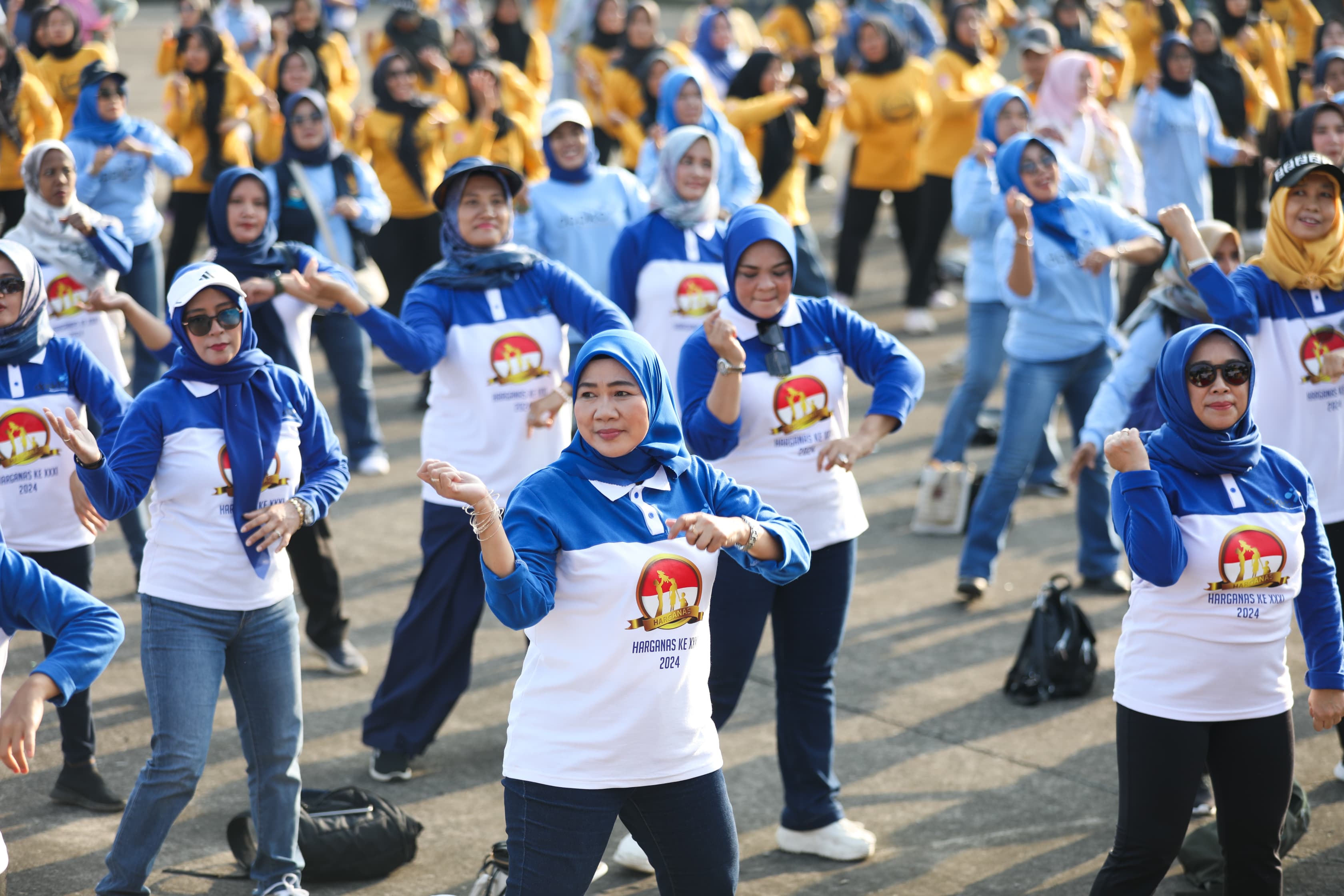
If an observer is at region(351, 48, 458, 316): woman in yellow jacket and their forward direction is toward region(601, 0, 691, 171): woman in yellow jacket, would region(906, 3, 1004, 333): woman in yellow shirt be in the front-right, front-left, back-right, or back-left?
front-right

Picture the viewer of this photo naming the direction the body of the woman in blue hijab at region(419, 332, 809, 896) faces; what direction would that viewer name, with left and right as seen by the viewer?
facing the viewer

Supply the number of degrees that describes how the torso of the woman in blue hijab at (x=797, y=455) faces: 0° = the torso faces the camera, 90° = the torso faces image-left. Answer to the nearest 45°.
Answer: approximately 0°

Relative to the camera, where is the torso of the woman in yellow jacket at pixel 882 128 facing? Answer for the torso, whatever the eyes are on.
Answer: toward the camera

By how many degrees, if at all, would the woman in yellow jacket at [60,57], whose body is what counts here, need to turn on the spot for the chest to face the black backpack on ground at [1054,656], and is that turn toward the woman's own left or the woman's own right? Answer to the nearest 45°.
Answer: approximately 45° to the woman's own left

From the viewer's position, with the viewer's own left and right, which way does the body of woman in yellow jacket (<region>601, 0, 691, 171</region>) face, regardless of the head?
facing the viewer and to the right of the viewer

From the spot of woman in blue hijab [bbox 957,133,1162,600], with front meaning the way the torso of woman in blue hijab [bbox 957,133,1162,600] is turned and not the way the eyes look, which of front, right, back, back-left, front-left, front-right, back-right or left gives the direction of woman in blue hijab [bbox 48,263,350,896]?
front-right

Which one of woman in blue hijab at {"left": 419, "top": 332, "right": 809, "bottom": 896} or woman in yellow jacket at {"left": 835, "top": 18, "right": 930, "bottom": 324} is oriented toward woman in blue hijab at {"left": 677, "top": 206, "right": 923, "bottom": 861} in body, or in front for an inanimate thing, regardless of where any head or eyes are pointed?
the woman in yellow jacket

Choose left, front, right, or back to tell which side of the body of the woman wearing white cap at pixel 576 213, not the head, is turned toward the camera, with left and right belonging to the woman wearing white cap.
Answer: front

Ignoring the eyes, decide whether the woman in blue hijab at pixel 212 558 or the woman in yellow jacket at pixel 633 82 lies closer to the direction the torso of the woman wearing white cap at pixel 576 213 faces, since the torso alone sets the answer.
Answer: the woman in blue hijab

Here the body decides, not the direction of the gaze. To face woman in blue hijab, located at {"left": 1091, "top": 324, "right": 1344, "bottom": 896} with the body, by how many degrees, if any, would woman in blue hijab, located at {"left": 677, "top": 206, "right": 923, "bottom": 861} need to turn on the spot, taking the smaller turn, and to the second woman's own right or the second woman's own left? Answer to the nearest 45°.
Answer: approximately 45° to the second woman's own left

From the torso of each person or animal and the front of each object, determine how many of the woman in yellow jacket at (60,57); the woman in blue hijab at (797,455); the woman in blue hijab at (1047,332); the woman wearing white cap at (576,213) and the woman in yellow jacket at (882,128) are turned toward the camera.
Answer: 5

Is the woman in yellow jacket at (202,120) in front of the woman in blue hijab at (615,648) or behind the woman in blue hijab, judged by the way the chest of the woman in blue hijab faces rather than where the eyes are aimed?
behind

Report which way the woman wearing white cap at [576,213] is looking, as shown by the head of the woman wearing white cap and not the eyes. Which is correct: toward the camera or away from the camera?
toward the camera

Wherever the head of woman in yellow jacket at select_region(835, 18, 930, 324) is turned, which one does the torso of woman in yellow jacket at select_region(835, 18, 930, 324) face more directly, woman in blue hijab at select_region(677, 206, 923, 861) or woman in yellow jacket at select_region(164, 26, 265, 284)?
the woman in blue hijab

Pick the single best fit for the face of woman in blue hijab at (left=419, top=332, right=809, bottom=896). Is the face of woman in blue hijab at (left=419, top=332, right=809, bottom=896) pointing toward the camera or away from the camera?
toward the camera

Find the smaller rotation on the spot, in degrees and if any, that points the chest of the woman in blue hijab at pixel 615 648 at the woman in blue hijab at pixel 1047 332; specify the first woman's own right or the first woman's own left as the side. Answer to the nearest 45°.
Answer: approximately 135° to the first woman's own left
